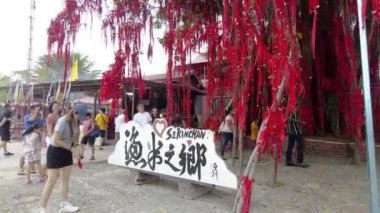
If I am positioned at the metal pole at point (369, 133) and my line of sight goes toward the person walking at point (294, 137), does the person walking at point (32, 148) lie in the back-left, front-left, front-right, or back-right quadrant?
front-left

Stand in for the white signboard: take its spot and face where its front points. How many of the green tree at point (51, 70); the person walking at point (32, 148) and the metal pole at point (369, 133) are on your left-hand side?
1

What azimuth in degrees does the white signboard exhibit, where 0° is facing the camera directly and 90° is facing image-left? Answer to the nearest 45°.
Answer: approximately 45°

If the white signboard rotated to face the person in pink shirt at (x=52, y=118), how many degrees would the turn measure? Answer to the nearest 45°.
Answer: approximately 45° to its right

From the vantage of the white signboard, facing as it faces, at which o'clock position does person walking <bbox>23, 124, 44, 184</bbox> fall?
The person walking is roughly at 2 o'clock from the white signboard.
